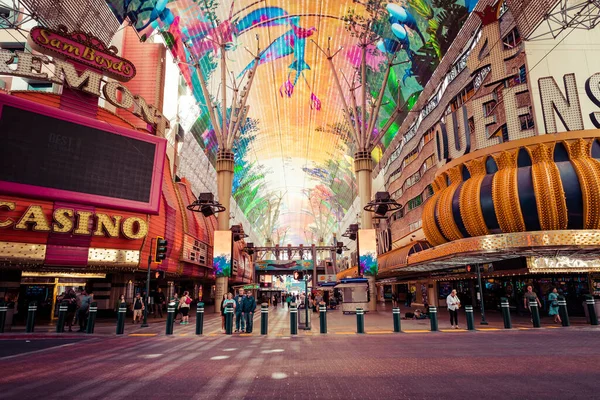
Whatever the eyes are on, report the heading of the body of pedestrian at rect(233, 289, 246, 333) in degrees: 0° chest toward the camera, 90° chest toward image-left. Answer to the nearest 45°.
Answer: approximately 0°

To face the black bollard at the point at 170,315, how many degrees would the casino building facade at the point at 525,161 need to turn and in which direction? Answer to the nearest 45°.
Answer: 0° — it already faces it

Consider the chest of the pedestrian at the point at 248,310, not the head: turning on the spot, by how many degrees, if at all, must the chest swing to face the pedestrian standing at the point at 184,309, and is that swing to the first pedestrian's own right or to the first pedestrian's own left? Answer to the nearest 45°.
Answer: approximately 135° to the first pedestrian's own right

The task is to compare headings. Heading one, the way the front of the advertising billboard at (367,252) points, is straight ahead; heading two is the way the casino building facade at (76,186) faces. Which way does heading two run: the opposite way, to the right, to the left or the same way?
to the left

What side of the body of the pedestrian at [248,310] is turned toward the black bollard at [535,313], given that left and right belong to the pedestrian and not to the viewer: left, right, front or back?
left

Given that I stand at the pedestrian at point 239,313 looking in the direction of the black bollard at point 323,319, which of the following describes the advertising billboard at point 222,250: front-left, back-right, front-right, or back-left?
back-left

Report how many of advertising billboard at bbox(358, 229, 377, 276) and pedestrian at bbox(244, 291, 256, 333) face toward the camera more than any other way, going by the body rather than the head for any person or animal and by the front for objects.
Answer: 2

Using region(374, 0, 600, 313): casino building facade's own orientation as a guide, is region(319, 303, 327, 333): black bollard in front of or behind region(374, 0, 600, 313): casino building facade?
in front

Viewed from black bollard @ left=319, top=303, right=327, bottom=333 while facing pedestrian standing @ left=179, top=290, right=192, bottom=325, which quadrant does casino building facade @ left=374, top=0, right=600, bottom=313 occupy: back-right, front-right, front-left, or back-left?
back-right

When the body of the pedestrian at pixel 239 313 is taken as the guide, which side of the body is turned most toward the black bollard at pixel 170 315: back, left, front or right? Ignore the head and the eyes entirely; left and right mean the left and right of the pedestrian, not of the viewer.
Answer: right

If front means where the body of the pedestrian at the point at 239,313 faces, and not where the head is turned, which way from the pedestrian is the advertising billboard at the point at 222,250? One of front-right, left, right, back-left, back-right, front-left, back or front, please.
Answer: back

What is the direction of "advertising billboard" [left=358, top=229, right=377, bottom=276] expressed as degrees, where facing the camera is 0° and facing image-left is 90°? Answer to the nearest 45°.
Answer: approximately 0°
